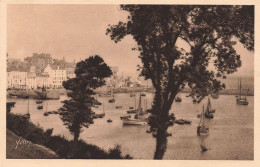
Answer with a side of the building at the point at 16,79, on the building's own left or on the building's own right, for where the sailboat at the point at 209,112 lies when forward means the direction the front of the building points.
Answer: on the building's own left

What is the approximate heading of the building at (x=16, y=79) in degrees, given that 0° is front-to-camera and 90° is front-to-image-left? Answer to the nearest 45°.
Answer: approximately 0°
